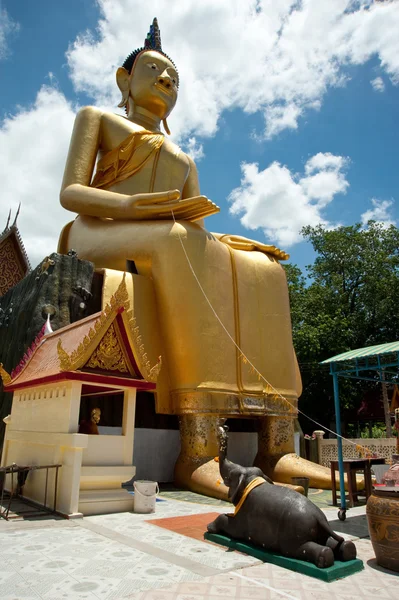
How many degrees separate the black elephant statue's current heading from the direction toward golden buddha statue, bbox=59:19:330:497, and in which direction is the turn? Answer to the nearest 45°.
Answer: approximately 45° to its right

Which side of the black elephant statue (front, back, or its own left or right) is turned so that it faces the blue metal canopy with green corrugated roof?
right

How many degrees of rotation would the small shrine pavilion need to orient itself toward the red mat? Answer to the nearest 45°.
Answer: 0° — it already faces it

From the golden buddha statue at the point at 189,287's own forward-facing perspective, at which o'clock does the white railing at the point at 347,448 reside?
The white railing is roughly at 9 o'clock from the golden buddha statue.

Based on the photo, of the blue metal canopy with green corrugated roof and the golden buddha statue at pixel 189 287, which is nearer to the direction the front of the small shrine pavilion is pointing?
the blue metal canopy with green corrugated roof

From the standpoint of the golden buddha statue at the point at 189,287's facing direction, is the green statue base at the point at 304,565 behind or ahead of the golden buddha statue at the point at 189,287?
ahead

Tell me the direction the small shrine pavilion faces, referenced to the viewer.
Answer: facing the viewer and to the right of the viewer

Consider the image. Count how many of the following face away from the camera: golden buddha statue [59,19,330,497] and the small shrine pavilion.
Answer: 0

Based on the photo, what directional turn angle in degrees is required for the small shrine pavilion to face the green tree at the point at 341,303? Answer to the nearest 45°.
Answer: approximately 90° to its left

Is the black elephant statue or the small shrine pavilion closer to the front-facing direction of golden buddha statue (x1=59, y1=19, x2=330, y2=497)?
the black elephant statue

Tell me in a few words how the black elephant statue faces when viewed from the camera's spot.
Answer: facing away from the viewer and to the left of the viewer

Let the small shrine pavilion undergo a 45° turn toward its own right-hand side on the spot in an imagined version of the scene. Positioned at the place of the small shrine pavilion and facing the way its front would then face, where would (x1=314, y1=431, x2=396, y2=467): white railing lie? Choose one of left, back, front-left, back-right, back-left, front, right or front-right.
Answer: back-left

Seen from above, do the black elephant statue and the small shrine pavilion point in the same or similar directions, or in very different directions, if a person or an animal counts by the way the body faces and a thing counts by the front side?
very different directions

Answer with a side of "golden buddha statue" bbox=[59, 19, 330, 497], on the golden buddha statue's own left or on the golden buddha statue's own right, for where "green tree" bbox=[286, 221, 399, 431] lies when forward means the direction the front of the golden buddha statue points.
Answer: on the golden buddha statue's own left
